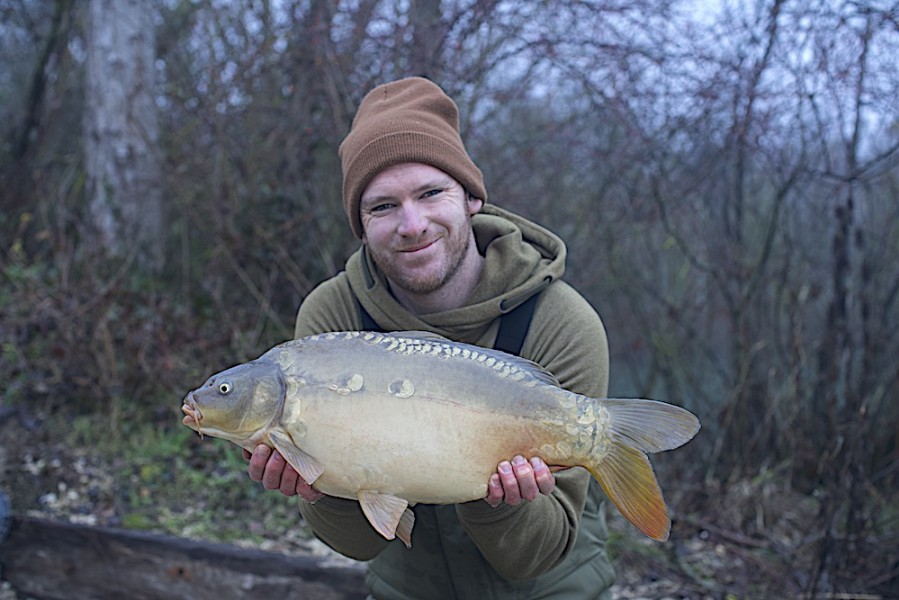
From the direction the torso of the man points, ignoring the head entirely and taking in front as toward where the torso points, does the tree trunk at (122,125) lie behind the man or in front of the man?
behind

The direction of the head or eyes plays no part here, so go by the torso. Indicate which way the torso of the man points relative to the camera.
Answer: toward the camera
